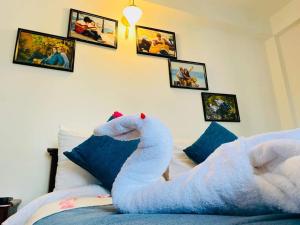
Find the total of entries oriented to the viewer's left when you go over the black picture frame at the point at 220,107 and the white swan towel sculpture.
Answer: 1

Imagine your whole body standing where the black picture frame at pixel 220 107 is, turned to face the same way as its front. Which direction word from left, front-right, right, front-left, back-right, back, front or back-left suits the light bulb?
front-right

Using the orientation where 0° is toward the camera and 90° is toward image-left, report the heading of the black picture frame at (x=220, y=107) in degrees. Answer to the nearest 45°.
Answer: approximately 0°

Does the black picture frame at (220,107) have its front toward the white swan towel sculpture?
yes

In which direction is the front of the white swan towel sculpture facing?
to the viewer's left

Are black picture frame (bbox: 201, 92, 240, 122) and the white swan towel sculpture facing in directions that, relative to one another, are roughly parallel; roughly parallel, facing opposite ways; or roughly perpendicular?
roughly perpendicular

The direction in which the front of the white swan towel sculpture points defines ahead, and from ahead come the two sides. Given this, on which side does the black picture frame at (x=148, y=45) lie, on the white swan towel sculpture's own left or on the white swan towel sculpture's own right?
on the white swan towel sculpture's own right

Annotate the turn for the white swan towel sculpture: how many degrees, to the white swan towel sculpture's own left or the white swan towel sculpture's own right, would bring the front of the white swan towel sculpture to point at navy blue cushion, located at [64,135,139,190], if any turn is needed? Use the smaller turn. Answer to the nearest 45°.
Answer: approximately 45° to the white swan towel sculpture's own right

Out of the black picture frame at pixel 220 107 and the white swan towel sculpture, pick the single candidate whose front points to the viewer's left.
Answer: the white swan towel sculpture
